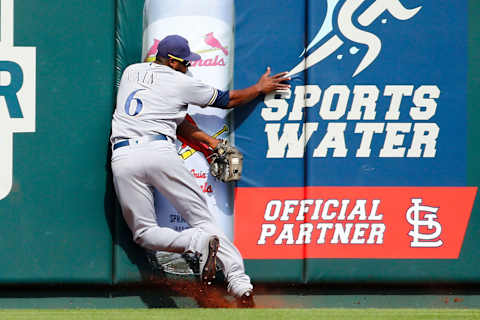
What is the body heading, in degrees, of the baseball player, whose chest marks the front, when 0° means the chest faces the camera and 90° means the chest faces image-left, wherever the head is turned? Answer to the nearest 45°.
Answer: approximately 225°
